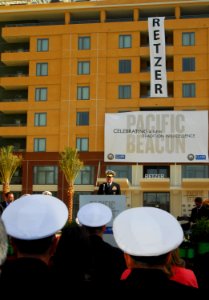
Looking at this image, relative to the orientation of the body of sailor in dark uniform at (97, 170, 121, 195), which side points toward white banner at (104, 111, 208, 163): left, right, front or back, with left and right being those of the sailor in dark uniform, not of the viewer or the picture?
back

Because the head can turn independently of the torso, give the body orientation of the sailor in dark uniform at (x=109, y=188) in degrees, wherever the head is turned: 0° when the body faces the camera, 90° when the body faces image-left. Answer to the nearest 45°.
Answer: approximately 0°

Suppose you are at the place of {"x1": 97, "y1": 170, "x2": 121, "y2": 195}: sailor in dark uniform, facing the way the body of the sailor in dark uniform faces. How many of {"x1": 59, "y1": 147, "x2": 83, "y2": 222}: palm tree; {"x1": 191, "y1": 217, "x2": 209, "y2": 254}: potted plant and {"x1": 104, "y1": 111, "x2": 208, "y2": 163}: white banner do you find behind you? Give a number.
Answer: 2

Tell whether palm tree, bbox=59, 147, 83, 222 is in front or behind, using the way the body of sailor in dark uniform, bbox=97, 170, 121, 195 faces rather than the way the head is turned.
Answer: behind

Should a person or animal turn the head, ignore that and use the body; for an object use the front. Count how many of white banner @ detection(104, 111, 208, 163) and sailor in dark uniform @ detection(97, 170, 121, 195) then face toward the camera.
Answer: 2

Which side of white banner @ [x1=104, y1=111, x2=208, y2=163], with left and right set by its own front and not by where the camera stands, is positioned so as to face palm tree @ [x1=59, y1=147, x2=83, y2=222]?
right

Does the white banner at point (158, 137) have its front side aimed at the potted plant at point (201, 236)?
yes

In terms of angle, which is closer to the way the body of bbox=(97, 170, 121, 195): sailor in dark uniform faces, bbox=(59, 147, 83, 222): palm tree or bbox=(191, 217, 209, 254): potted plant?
the potted plant

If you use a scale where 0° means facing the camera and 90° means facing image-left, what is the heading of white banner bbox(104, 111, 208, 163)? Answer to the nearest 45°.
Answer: approximately 0°
